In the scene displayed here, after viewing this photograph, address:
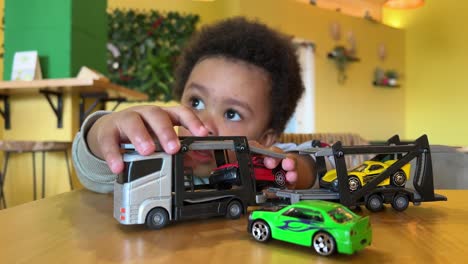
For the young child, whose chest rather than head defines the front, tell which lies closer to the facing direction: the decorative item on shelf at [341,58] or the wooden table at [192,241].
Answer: the wooden table

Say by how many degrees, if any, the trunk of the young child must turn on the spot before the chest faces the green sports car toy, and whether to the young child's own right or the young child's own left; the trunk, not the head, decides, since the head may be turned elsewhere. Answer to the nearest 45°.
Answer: approximately 45° to the young child's own left

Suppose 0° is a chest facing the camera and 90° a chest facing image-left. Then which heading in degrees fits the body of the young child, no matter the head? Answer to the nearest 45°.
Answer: approximately 45°
